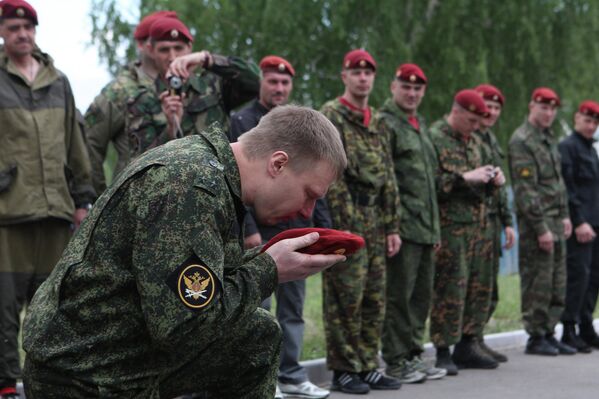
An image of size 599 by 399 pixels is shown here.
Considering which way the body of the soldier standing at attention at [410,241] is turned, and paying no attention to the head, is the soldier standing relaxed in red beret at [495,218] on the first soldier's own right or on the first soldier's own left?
on the first soldier's own left

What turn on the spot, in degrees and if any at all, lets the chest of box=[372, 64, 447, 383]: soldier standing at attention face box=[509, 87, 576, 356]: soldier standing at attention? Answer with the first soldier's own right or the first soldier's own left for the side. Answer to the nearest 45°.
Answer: approximately 90° to the first soldier's own left

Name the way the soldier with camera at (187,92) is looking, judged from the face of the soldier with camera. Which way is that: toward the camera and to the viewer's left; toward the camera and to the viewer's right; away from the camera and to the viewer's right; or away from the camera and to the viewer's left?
toward the camera and to the viewer's right

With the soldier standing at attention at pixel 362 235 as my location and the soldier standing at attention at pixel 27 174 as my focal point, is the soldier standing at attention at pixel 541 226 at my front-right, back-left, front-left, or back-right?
back-right

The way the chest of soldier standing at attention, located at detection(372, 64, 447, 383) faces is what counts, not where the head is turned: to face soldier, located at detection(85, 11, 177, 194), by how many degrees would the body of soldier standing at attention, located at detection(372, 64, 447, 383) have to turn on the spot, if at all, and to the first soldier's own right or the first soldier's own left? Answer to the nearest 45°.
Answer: approximately 90° to the first soldier's own right

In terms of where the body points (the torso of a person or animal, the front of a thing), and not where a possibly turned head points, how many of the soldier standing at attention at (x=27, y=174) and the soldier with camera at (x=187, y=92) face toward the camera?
2

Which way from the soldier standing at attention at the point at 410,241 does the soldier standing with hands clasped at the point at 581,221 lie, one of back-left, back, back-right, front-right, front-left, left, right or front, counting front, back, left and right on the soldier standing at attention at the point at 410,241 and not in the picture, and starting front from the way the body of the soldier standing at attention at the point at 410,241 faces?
left
